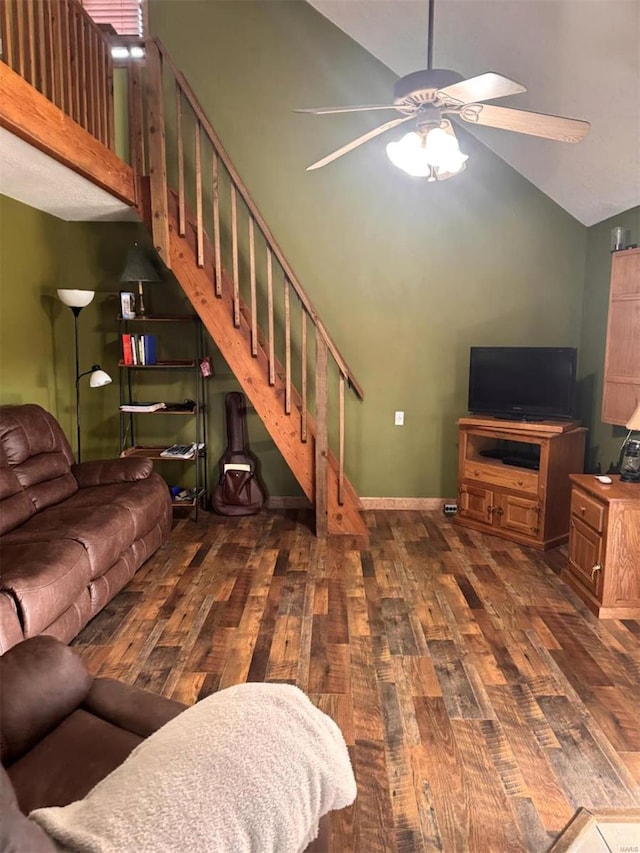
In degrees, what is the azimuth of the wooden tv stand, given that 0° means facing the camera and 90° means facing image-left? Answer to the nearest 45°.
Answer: approximately 45°

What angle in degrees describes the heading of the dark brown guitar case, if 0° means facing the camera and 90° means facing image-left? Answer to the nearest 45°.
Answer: approximately 0°

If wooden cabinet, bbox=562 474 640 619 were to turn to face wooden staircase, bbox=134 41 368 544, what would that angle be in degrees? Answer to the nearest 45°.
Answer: approximately 45° to its right

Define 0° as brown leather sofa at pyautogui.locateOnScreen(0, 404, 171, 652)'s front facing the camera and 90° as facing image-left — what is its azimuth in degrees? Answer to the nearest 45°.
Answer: approximately 315°

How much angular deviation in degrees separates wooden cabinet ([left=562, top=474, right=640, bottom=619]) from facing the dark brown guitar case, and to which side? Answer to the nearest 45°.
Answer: approximately 45° to its right

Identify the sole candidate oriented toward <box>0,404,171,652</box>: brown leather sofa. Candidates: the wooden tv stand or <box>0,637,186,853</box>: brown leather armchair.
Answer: the wooden tv stand
